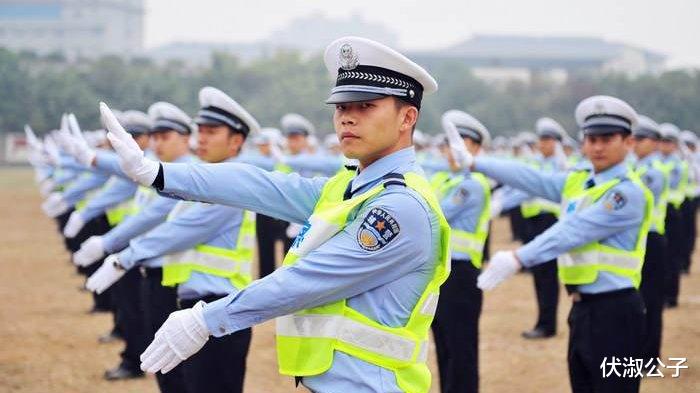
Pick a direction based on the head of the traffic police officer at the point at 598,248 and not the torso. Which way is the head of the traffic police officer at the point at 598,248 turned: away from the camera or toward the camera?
toward the camera

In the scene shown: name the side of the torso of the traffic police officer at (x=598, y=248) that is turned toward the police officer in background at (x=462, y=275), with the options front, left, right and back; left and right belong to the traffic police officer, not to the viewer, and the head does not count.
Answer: right

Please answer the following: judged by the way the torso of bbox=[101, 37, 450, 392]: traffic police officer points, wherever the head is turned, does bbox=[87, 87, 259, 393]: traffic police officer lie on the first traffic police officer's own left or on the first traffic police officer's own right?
on the first traffic police officer's own right

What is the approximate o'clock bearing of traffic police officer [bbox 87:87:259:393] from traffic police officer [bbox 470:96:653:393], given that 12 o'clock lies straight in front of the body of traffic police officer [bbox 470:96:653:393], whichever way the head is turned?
traffic police officer [bbox 87:87:259:393] is roughly at 1 o'clock from traffic police officer [bbox 470:96:653:393].

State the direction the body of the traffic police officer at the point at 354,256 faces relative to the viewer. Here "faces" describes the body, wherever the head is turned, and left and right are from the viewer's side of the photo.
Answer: facing the viewer and to the left of the viewer

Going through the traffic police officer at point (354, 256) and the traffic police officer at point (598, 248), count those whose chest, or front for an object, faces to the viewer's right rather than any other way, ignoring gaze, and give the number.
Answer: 0

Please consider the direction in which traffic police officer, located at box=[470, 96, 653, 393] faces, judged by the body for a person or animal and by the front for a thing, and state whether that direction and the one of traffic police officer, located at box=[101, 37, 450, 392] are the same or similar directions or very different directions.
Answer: same or similar directions

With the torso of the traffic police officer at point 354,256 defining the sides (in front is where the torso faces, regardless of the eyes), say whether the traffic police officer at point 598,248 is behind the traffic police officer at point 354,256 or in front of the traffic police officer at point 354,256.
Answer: behind
